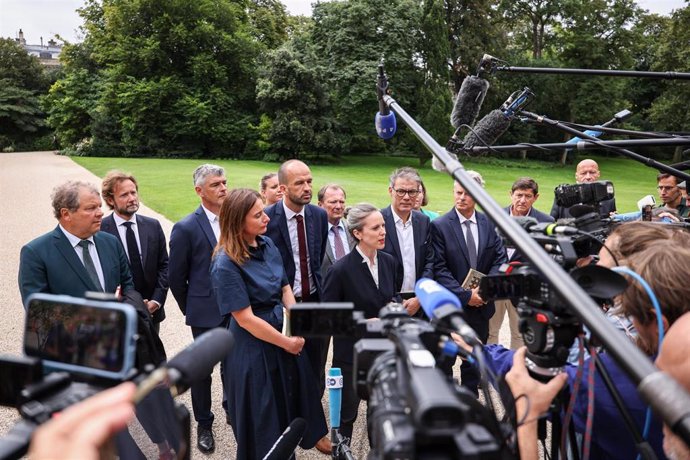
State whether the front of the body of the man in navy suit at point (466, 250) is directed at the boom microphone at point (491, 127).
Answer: yes

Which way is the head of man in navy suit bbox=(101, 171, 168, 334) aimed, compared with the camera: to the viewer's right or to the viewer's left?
to the viewer's right

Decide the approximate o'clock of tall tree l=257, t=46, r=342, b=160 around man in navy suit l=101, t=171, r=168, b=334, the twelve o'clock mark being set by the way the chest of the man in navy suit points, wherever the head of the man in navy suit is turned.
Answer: The tall tree is roughly at 8 o'clock from the man in navy suit.

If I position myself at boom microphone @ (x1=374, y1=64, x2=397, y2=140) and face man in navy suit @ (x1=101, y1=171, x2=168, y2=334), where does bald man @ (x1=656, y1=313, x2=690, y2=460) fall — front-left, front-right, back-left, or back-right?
back-left

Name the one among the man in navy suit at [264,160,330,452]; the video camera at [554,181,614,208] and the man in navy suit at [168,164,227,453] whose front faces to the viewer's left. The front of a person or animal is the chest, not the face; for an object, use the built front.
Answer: the video camera

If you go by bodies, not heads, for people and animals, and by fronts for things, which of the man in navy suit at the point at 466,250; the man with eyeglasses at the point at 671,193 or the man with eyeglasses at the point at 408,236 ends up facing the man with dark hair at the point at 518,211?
the man with eyeglasses at the point at 671,193

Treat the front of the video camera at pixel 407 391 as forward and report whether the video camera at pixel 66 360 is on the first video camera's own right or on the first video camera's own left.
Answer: on the first video camera's own left

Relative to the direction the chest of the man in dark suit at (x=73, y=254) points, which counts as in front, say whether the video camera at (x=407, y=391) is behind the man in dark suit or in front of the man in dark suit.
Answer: in front

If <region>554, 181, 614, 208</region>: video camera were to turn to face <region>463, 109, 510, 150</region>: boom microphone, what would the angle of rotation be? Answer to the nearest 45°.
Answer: approximately 45° to its right

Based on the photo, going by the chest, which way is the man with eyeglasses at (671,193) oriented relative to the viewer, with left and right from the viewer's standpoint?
facing the viewer and to the left of the viewer

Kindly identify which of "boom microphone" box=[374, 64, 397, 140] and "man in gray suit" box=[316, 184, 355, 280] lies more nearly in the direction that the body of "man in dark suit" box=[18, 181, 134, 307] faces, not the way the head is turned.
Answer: the boom microphone

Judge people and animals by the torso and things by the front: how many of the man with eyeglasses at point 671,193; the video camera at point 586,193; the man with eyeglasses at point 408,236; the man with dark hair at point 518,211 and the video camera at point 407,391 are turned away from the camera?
1

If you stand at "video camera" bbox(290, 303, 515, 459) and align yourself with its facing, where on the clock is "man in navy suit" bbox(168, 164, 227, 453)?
The man in navy suit is roughly at 11 o'clock from the video camera.

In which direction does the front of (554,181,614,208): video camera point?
to the viewer's left

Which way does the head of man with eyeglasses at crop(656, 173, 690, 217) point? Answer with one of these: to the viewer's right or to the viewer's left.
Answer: to the viewer's left

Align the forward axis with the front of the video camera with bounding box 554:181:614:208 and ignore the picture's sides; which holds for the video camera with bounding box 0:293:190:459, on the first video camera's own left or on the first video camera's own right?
on the first video camera's own left
